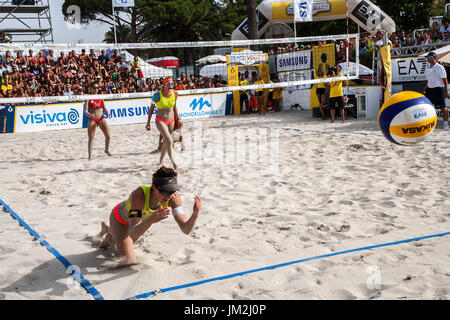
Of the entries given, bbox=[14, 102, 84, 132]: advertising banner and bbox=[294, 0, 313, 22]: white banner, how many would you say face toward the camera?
2

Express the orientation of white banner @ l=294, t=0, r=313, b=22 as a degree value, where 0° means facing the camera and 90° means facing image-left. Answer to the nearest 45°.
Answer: approximately 0°

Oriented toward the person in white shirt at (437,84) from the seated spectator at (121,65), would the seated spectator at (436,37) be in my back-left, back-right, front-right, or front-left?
front-left

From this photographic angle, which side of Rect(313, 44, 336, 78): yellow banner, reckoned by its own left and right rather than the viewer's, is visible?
front

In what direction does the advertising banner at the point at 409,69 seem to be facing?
toward the camera

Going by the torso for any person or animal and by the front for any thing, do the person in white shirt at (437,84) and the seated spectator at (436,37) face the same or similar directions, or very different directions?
same or similar directions

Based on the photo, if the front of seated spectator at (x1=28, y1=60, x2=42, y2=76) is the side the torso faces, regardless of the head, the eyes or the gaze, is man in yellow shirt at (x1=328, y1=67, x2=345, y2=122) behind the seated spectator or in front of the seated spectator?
in front

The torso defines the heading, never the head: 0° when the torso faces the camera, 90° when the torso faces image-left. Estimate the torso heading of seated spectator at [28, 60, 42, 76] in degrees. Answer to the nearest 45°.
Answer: approximately 315°

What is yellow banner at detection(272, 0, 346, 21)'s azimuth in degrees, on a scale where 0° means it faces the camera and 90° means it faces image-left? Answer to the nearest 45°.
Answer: approximately 0°

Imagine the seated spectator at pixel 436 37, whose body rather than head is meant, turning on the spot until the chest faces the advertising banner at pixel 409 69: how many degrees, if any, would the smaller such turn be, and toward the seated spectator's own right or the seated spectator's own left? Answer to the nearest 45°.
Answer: approximately 45° to the seated spectator's own left

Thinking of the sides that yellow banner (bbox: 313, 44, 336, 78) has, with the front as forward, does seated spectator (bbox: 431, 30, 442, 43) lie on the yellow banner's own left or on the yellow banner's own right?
on the yellow banner's own left

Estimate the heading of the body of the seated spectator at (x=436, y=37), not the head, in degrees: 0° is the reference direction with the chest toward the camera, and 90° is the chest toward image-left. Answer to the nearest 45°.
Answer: approximately 45°

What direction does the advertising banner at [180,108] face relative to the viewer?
toward the camera

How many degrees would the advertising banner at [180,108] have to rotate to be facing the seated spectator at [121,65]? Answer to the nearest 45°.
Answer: approximately 135° to its right
